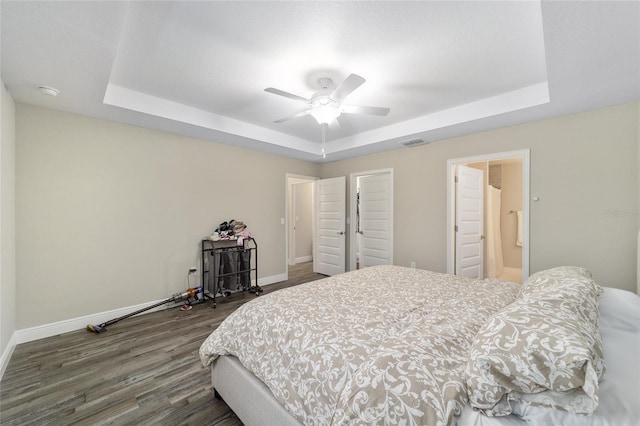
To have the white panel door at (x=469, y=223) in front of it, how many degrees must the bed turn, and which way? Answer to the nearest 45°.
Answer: approximately 45° to its right

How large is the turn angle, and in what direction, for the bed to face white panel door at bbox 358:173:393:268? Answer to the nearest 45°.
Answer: approximately 45° to its right

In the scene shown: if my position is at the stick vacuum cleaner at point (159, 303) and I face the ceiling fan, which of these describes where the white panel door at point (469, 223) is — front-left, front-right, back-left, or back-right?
front-left

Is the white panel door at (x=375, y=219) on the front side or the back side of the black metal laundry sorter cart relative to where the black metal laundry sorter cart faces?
on the front side

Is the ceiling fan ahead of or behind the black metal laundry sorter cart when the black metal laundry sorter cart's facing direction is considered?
ahead

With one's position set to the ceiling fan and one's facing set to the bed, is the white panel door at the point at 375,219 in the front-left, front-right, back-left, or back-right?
back-left

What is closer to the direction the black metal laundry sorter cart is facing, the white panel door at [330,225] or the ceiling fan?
the ceiling fan

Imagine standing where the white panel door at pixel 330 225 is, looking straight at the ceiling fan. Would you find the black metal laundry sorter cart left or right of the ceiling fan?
right

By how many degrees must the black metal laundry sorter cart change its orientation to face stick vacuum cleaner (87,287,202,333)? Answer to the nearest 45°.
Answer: approximately 90° to its right

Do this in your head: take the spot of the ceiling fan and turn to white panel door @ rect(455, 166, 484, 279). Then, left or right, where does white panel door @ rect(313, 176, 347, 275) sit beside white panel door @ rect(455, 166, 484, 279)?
left

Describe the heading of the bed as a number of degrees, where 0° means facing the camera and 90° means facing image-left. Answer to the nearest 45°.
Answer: approximately 135°
